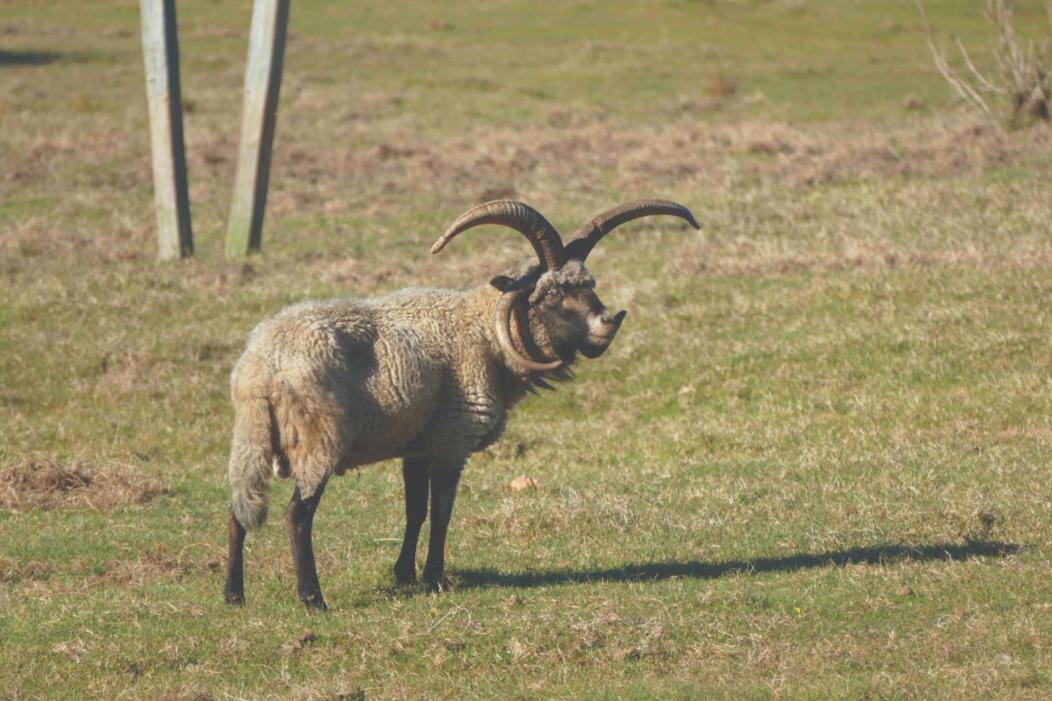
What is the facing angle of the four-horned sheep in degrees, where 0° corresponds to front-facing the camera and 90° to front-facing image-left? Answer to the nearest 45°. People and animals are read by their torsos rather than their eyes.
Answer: approximately 225°

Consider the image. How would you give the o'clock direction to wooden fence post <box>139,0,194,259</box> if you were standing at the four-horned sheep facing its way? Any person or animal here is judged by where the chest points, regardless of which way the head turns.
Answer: The wooden fence post is roughly at 10 o'clock from the four-horned sheep.

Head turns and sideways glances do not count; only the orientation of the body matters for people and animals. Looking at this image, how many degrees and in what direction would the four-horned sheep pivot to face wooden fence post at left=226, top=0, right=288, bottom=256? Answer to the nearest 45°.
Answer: approximately 45° to its left
